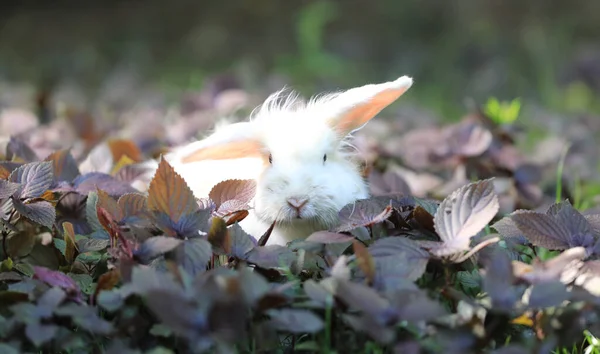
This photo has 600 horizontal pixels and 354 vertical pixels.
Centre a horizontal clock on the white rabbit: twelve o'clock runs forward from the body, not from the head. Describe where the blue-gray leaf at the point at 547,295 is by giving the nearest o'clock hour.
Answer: The blue-gray leaf is roughly at 11 o'clock from the white rabbit.

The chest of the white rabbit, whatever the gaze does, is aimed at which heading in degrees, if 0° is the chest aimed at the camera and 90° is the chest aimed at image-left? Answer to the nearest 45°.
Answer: approximately 0°

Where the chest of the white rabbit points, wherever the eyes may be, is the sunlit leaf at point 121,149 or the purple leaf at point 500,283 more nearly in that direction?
the purple leaf

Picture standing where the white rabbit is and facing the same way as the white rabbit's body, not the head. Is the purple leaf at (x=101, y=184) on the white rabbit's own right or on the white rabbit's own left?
on the white rabbit's own right

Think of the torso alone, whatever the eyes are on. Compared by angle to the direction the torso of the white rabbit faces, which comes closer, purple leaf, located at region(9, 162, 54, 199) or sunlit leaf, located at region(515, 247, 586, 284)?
the sunlit leaf

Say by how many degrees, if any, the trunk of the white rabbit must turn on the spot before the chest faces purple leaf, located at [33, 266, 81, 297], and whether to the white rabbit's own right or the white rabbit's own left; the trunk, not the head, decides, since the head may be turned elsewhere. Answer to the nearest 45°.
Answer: approximately 45° to the white rabbit's own right

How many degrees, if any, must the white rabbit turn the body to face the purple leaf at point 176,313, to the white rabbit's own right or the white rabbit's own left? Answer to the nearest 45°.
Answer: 0° — it already faces it

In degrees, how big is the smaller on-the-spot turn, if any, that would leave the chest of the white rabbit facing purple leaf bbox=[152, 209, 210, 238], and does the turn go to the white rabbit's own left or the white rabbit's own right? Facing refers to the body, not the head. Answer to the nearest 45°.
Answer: approximately 45° to the white rabbit's own right

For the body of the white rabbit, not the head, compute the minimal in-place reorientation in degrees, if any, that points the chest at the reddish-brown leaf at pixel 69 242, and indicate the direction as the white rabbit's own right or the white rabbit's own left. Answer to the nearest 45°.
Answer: approximately 45° to the white rabbit's own right

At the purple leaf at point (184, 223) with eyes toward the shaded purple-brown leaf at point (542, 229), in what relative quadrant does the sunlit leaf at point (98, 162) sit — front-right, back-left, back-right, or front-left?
back-left

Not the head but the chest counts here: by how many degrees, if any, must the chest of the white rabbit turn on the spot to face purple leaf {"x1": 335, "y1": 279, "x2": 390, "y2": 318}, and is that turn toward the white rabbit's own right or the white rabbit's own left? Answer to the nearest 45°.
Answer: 0° — it already faces it
